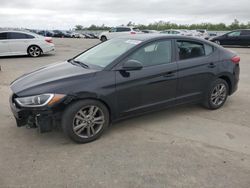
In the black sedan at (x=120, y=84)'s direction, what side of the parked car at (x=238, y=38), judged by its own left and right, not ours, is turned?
left

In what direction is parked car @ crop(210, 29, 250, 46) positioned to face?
to the viewer's left

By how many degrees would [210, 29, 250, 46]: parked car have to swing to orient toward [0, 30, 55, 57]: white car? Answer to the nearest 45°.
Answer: approximately 45° to its left

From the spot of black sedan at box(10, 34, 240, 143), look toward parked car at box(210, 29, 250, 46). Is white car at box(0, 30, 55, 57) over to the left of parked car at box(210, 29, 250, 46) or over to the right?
left

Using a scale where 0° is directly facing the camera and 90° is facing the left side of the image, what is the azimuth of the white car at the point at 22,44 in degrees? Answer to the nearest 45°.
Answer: approximately 90°

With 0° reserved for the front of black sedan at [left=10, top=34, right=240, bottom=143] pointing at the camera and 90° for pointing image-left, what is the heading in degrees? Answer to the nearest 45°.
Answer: approximately 45°

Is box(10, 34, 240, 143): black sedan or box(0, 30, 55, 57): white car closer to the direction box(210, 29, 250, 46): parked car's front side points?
the white car

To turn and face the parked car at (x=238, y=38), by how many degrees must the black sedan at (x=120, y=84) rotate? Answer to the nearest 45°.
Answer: approximately 180°

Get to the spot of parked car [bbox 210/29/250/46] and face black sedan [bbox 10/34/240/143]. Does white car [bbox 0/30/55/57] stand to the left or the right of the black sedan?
right

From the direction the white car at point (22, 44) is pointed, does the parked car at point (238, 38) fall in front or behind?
behind

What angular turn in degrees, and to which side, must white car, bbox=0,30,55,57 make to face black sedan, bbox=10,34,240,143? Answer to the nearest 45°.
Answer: approximately 90° to its left
